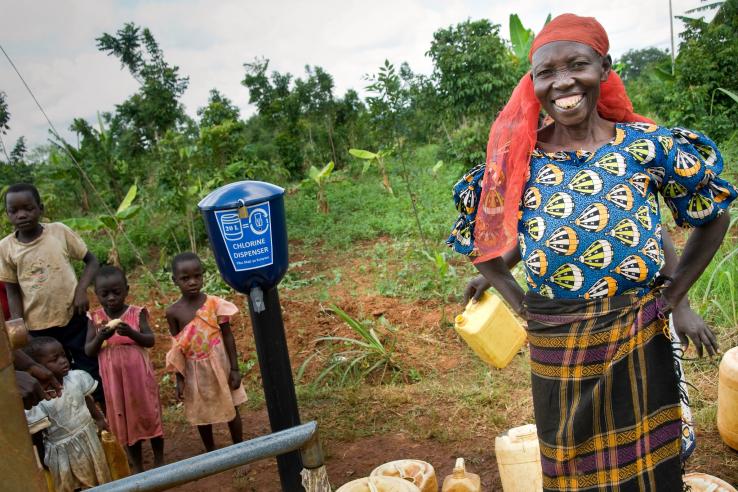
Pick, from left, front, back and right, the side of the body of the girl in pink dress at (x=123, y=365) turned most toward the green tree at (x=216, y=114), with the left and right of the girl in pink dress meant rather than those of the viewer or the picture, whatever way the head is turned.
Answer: back

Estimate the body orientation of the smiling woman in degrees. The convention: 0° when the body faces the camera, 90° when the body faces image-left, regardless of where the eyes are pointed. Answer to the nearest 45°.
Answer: approximately 0°

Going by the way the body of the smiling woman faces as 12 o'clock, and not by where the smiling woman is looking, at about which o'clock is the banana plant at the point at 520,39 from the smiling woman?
The banana plant is roughly at 6 o'clock from the smiling woman.

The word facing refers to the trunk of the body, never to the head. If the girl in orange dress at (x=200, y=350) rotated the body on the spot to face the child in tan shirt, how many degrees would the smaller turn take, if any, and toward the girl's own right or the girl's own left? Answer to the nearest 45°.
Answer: approximately 135° to the girl's own right

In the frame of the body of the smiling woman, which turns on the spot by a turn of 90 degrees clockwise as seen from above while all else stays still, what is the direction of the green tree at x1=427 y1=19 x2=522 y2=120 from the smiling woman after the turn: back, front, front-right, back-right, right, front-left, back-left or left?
right

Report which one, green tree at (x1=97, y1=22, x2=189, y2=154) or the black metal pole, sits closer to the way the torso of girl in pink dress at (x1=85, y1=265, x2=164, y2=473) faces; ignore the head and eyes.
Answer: the black metal pole

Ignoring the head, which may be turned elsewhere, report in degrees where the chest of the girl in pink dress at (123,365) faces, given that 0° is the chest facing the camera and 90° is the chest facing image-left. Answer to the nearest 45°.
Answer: approximately 0°

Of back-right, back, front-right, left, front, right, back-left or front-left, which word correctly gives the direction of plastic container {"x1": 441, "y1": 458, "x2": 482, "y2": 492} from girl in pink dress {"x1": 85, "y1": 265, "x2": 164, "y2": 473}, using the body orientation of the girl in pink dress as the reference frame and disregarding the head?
front-left

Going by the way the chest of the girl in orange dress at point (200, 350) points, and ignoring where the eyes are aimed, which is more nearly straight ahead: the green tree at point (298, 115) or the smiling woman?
the smiling woman
